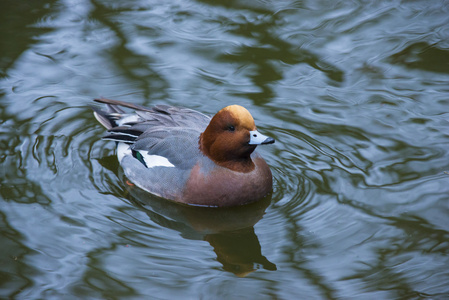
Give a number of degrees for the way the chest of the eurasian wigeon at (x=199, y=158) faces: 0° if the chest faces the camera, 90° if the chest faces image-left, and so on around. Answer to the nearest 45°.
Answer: approximately 315°
